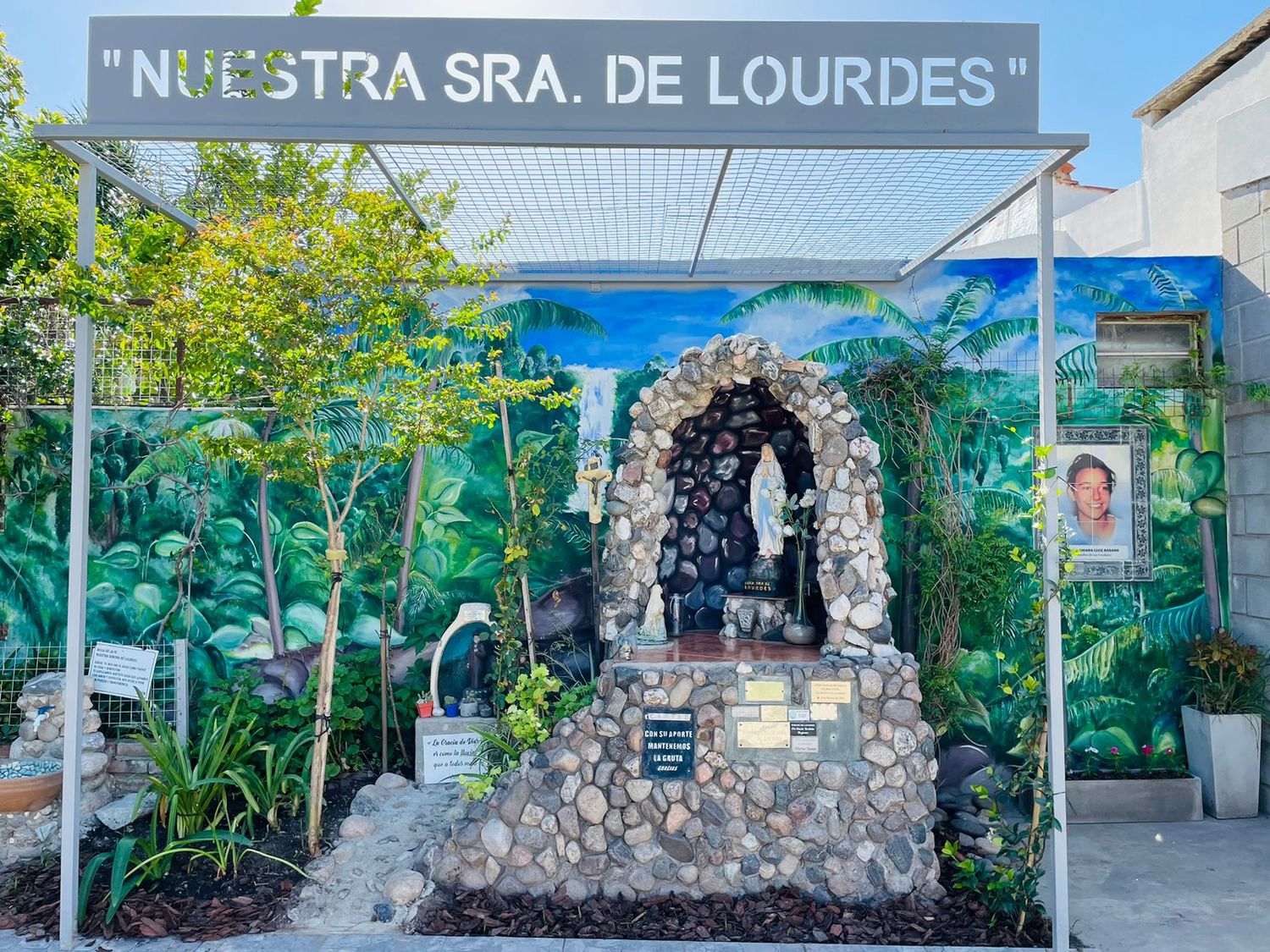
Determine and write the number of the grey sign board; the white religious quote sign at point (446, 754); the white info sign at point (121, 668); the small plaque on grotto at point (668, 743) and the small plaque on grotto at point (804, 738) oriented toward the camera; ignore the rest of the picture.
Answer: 5

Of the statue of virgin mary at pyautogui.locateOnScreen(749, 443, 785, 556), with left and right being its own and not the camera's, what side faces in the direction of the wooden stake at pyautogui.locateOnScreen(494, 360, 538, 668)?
right

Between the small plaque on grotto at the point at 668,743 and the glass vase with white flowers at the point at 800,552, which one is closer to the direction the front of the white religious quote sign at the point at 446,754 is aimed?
the small plaque on grotto

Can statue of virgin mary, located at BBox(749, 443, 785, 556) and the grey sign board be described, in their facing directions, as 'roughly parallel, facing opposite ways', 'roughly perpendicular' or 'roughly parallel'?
roughly parallel

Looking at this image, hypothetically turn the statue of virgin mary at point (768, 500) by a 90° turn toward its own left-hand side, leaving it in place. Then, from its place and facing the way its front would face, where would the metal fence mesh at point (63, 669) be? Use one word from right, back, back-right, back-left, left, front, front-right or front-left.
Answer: back

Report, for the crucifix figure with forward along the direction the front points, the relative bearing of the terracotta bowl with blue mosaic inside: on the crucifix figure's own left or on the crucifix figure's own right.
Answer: on the crucifix figure's own right

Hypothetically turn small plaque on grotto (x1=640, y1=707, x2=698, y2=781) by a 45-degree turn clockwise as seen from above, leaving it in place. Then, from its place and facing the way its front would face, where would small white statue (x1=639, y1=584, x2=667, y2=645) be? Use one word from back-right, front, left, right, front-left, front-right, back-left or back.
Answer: back-right

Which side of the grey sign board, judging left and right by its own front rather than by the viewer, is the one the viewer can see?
front

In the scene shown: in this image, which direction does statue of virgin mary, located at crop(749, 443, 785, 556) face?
toward the camera

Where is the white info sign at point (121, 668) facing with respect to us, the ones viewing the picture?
facing the viewer

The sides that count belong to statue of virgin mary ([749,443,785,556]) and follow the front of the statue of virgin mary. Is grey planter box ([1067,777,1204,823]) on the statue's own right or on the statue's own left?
on the statue's own left

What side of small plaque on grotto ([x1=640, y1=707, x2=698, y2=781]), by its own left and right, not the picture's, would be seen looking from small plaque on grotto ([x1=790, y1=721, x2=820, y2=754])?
left

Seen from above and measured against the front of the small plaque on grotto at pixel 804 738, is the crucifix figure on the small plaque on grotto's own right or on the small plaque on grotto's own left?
on the small plaque on grotto's own right

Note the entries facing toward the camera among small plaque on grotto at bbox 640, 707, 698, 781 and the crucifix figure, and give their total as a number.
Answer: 2

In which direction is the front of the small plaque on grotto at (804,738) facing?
toward the camera
